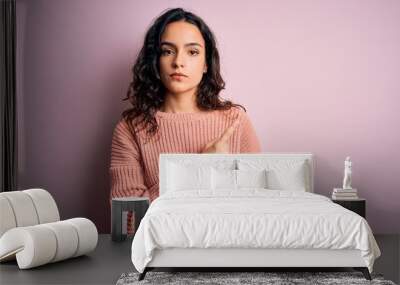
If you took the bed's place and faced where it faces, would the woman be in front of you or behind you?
behind

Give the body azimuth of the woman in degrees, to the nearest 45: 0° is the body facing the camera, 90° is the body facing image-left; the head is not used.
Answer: approximately 0°

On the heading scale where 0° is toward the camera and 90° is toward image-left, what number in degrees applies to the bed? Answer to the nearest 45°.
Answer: approximately 0°

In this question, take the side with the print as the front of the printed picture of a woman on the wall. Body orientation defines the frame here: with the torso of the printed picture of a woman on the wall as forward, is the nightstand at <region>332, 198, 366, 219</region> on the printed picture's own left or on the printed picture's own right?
on the printed picture's own left

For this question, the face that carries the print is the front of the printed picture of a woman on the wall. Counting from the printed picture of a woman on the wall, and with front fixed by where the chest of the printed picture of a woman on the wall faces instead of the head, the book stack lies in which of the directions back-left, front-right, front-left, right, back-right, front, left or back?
left

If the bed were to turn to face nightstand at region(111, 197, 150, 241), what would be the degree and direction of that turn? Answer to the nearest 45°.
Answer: approximately 135° to its right

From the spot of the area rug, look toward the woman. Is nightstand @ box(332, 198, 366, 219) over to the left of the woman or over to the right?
right

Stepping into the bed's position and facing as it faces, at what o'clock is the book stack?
The book stack is roughly at 7 o'clock from the bed.

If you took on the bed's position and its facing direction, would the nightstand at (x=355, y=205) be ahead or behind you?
behind
